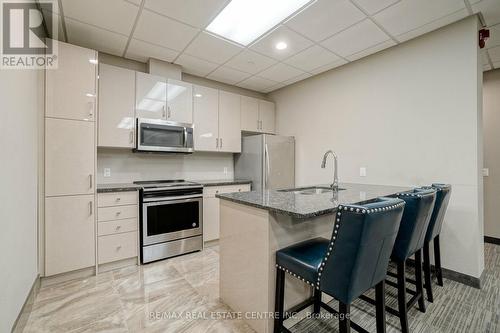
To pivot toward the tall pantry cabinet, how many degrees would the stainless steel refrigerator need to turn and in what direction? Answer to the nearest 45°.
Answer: approximately 90° to its right

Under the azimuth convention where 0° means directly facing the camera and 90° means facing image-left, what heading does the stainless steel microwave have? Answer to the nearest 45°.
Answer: approximately 0°

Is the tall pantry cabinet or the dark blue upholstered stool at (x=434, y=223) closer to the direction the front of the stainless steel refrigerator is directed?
the dark blue upholstered stool

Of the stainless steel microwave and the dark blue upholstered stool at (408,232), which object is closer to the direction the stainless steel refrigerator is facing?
the dark blue upholstered stool

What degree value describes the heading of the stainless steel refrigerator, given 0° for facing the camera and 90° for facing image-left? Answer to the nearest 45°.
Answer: approximately 315°

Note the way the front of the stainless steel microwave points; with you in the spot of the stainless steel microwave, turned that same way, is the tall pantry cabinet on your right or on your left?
on your right

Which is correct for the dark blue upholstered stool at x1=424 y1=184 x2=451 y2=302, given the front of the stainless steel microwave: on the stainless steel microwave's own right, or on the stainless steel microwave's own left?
on the stainless steel microwave's own left

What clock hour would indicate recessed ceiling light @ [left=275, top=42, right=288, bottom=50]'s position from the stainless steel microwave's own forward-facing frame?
The recessed ceiling light is roughly at 10 o'clock from the stainless steel microwave.

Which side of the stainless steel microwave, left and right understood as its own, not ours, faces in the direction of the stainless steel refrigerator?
left

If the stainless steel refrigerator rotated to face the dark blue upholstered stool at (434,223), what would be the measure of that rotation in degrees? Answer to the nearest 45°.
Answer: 0° — it already faces it

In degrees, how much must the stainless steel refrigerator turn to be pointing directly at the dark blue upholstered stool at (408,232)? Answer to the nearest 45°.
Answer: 0° — it already faces it

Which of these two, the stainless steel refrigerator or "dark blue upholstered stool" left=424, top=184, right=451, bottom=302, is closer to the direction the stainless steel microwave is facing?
the dark blue upholstered stool
